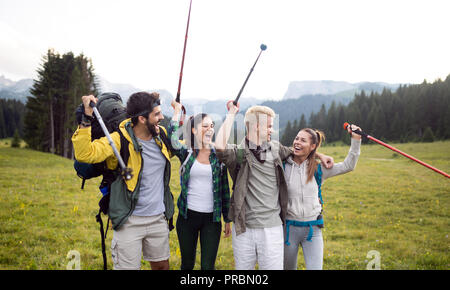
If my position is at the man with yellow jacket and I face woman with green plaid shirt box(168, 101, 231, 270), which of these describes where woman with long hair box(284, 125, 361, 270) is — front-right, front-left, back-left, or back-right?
front-right

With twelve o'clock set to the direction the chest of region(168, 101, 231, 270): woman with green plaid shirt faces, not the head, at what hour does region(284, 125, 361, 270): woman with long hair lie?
The woman with long hair is roughly at 9 o'clock from the woman with green plaid shirt.

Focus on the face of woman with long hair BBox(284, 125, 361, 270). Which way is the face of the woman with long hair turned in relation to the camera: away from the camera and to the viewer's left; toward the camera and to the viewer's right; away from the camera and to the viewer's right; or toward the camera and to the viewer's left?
toward the camera and to the viewer's left

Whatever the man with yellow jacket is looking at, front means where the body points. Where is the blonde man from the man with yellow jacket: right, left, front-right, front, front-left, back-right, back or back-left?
front-left

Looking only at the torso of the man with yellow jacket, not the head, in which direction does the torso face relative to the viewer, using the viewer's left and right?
facing the viewer and to the right of the viewer

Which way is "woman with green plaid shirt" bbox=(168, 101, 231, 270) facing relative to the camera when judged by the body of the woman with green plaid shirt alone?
toward the camera

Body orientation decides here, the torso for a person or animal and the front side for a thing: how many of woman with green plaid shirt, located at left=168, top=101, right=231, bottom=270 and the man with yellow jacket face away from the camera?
0
